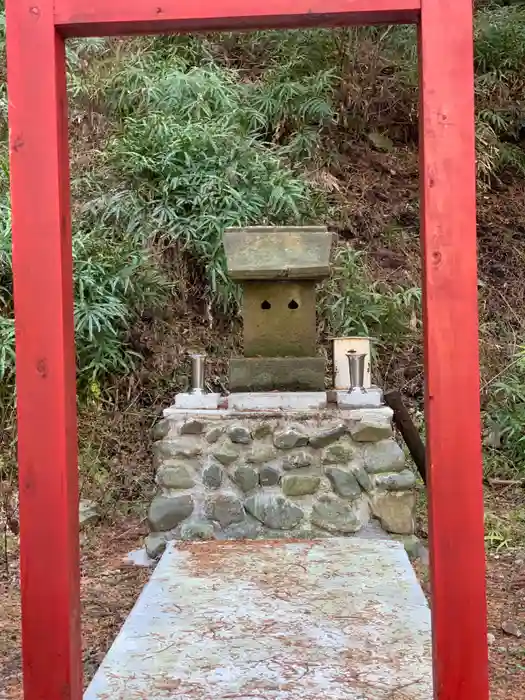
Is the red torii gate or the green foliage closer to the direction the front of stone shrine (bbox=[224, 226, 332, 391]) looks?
the red torii gate

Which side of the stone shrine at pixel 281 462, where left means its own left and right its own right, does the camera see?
front

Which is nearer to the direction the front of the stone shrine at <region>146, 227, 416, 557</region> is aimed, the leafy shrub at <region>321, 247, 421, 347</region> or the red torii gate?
the red torii gate

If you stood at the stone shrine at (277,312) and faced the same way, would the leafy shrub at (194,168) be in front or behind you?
behind

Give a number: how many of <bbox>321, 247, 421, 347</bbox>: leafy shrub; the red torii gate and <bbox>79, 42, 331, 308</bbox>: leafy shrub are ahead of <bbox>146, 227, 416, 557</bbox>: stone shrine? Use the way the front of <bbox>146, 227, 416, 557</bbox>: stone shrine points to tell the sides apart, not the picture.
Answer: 1

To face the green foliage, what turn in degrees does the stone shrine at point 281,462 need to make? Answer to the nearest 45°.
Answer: approximately 135° to its left

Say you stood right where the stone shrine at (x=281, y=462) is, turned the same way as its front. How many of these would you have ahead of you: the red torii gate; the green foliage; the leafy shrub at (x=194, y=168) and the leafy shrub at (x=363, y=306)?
1

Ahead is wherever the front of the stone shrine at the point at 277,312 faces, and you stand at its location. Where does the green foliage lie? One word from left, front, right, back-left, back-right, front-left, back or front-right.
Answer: back-left
